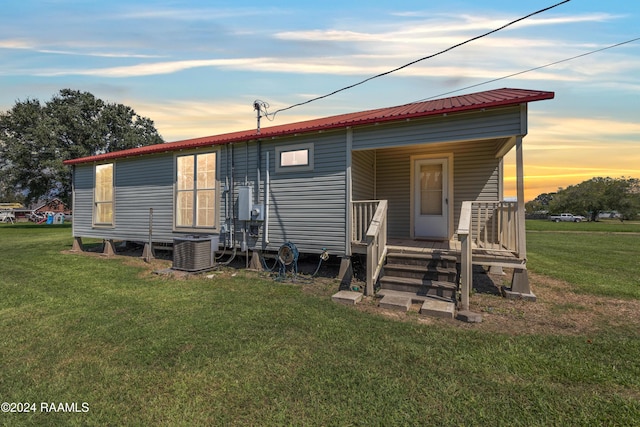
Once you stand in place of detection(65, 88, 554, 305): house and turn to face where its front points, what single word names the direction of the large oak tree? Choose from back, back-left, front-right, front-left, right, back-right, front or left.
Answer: right

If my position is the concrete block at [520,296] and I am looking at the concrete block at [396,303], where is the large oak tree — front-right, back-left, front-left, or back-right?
front-right

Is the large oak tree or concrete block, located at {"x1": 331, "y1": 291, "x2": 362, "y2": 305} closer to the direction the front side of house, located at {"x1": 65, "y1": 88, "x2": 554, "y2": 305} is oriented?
the concrete block

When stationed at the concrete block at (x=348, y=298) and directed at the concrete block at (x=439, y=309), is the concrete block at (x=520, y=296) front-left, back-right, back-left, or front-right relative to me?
front-left

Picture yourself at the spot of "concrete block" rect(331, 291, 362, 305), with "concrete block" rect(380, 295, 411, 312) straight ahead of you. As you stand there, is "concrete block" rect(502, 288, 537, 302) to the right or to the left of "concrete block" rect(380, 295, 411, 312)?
left
